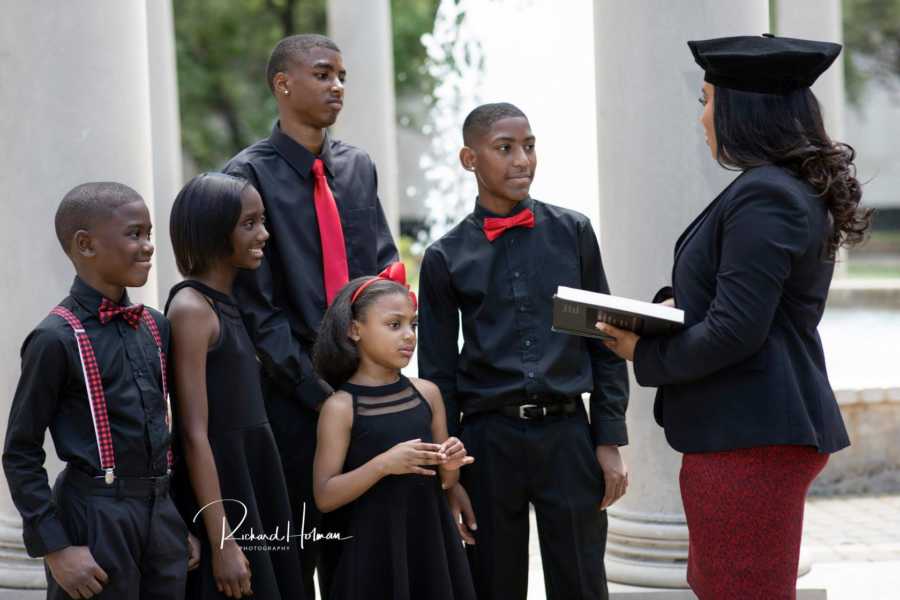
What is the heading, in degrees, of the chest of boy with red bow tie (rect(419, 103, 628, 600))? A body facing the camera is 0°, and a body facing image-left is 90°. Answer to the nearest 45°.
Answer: approximately 0°

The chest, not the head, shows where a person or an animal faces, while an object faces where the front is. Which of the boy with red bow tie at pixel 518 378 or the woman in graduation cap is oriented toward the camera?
the boy with red bow tie

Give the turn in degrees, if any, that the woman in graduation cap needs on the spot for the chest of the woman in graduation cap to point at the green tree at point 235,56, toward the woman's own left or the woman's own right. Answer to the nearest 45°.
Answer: approximately 45° to the woman's own right

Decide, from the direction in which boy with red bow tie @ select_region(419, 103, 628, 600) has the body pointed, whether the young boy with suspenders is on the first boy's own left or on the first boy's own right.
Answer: on the first boy's own right

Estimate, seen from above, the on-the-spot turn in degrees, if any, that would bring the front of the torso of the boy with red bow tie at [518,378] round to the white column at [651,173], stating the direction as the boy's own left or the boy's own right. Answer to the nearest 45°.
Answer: approximately 135° to the boy's own left

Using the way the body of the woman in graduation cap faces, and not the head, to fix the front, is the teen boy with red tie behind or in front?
in front

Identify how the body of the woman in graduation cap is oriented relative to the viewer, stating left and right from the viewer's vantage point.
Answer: facing to the left of the viewer

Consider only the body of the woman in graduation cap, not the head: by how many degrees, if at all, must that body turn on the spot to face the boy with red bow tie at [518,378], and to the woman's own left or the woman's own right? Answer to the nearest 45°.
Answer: approximately 45° to the woman's own right

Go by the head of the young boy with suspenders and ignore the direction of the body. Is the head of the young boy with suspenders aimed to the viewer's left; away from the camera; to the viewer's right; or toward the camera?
to the viewer's right

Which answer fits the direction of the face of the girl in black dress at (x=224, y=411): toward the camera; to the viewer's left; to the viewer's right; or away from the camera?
to the viewer's right

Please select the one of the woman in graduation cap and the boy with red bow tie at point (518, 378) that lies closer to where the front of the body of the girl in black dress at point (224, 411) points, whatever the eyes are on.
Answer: the woman in graduation cap

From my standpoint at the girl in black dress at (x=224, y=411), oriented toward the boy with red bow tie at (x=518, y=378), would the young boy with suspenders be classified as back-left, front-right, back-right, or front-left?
back-right

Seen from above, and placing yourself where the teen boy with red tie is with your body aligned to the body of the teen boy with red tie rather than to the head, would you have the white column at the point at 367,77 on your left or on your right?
on your left

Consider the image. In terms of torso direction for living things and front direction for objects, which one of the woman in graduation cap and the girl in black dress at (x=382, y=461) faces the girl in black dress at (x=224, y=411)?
the woman in graduation cap

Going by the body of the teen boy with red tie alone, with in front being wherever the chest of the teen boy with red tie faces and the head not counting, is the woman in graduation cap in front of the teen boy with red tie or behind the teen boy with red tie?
in front
